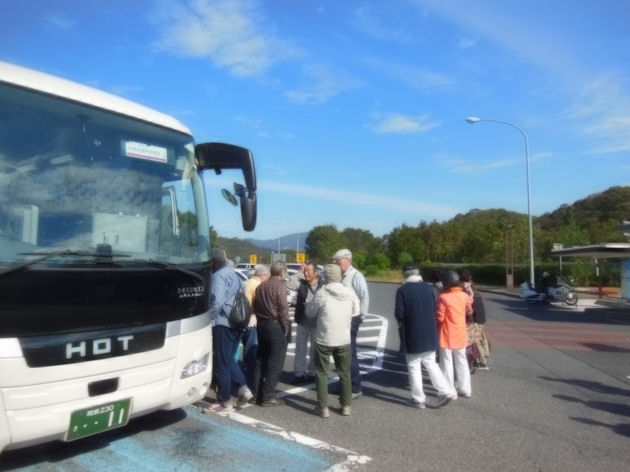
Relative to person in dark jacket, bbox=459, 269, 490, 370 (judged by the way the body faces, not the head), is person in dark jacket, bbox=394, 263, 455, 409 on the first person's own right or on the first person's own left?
on the first person's own left

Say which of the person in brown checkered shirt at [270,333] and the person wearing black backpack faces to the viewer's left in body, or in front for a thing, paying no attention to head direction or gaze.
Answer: the person wearing black backpack

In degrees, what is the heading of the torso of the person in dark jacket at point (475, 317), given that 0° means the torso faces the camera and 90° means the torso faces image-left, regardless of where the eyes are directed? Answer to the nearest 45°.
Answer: approximately 90°

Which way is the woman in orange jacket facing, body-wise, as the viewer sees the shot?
away from the camera

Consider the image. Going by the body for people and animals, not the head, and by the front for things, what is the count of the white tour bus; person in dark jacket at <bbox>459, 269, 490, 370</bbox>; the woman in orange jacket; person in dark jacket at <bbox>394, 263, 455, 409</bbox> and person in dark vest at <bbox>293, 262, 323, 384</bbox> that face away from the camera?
2

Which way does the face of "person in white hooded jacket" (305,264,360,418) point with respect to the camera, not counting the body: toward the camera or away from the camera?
away from the camera

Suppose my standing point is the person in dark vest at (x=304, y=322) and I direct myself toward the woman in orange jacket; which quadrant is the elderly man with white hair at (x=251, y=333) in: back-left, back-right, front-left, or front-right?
back-right

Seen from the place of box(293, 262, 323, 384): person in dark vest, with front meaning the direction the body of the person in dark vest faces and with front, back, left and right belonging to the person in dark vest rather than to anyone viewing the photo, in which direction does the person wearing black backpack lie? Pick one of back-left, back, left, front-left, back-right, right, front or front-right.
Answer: front-right

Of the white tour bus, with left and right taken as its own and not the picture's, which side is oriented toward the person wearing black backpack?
left

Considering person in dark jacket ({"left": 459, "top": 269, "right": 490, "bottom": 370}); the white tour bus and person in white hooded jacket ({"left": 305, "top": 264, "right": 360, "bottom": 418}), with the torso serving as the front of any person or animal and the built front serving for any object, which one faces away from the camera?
the person in white hooded jacket

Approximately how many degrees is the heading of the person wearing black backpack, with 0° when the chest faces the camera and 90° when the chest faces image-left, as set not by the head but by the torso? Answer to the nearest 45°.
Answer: approximately 90°

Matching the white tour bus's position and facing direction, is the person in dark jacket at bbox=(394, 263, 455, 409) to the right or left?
on its left

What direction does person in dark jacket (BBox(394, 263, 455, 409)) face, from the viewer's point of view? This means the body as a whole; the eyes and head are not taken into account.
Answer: away from the camera

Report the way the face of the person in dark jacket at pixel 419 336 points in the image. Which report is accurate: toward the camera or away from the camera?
away from the camera

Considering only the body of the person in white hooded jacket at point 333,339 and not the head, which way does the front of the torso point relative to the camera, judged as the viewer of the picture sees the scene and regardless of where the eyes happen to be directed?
away from the camera
